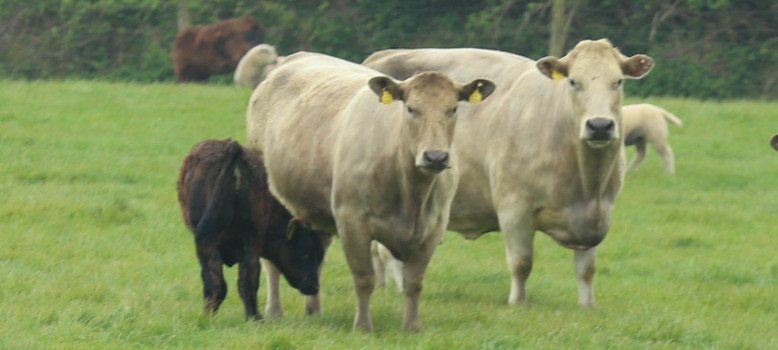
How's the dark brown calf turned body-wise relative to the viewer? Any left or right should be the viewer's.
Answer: facing away from the viewer and to the right of the viewer

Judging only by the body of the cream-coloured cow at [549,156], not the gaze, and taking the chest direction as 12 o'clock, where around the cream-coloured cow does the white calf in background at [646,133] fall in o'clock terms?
The white calf in background is roughly at 8 o'clock from the cream-coloured cow.

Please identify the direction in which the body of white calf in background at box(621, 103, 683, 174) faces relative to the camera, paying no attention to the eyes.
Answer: to the viewer's left

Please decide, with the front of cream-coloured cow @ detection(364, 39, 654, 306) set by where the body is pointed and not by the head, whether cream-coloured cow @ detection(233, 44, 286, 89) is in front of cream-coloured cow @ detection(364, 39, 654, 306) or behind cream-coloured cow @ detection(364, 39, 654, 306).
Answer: behind

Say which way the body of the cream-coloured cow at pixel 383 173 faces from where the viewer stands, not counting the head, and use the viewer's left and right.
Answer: facing the viewer and to the right of the viewer
